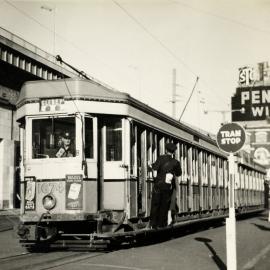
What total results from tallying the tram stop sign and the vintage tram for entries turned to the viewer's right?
0

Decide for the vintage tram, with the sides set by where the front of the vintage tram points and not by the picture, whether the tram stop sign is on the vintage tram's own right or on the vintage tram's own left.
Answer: on the vintage tram's own left

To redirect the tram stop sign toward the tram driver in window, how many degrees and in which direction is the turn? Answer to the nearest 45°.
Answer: approximately 135° to its right

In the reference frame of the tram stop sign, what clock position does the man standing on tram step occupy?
The man standing on tram step is roughly at 5 o'clock from the tram stop sign.

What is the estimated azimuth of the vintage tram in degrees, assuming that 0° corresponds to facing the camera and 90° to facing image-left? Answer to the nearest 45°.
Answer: approximately 45°

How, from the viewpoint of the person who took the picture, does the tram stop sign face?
facing the viewer
